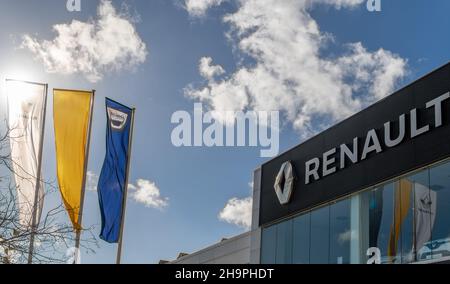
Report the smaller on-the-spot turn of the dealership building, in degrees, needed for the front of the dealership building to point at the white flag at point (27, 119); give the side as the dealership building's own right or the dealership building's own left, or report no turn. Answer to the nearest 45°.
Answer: approximately 45° to the dealership building's own right

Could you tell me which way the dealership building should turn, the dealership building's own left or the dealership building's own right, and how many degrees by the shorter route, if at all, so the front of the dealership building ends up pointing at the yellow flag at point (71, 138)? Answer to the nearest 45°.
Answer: approximately 45° to the dealership building's own right

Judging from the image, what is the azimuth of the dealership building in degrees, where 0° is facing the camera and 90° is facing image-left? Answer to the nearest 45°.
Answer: approximately 45°
